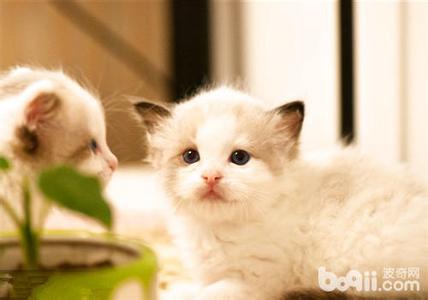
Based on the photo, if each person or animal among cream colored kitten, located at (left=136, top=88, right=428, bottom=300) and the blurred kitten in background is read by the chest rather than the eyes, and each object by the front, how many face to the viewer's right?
1

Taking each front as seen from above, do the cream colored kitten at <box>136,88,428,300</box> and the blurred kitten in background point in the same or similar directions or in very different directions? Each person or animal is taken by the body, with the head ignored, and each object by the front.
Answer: very different directions

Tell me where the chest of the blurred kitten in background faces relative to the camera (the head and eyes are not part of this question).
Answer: to the viewer's right
